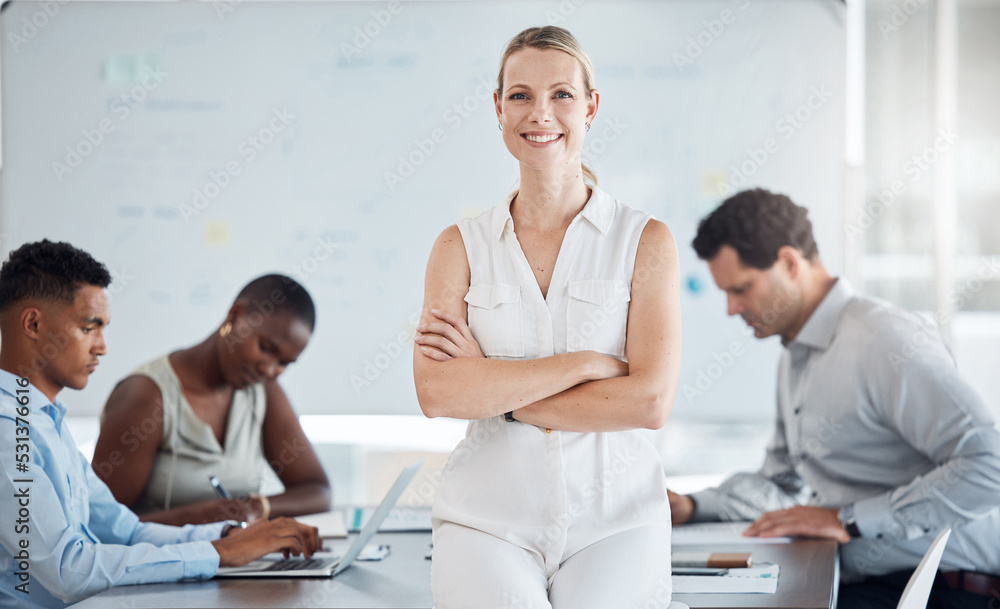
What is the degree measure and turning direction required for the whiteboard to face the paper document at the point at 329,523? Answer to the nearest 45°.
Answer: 0° — it already faces it

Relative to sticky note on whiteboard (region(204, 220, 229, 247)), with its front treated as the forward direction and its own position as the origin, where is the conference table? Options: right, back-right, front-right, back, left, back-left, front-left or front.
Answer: front

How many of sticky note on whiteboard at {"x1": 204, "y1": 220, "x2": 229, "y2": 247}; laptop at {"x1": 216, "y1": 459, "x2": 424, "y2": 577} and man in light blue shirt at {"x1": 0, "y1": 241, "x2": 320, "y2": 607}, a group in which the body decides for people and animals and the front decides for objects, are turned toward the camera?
1

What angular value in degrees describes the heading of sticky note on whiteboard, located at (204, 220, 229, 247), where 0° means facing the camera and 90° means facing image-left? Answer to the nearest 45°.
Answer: approximately 0°

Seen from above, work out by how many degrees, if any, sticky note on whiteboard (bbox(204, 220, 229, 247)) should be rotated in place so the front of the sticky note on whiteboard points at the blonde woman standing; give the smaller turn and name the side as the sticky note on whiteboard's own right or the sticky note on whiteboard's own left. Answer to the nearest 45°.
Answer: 0° — it already faces them

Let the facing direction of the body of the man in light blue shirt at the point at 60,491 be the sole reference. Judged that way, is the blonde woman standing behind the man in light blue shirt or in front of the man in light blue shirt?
in front

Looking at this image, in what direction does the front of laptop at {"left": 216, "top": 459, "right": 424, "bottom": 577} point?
to the viewer's left

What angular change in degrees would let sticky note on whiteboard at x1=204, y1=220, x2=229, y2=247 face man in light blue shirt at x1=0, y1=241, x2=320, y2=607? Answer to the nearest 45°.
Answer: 0° — it already faces them

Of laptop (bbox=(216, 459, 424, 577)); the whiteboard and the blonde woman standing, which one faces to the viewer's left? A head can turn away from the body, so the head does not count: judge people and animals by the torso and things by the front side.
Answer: the laptop

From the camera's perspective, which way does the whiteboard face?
toward the camera

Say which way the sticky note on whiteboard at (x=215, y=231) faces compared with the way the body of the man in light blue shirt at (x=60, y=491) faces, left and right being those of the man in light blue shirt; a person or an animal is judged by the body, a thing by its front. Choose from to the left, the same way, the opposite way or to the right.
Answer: to the right

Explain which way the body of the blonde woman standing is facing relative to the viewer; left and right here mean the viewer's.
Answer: facing the viewer

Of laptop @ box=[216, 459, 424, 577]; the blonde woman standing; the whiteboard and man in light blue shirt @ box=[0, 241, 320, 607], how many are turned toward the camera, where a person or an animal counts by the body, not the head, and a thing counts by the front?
2

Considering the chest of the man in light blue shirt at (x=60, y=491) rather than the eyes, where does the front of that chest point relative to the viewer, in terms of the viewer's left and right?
facing to the right of the viewer

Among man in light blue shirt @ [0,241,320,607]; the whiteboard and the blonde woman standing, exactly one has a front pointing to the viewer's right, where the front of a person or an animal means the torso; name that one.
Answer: the man in light blue shirt
